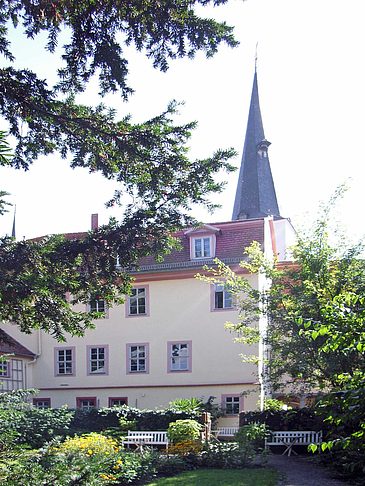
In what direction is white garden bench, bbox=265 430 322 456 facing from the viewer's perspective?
toward the camera

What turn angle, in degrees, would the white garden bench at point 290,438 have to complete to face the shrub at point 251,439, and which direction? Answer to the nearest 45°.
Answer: approximately 45° to its right

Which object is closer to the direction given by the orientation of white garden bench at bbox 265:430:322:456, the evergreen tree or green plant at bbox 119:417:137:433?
the evergreen tree

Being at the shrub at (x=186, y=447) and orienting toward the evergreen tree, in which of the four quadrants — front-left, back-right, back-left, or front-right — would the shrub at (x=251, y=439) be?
back-left
